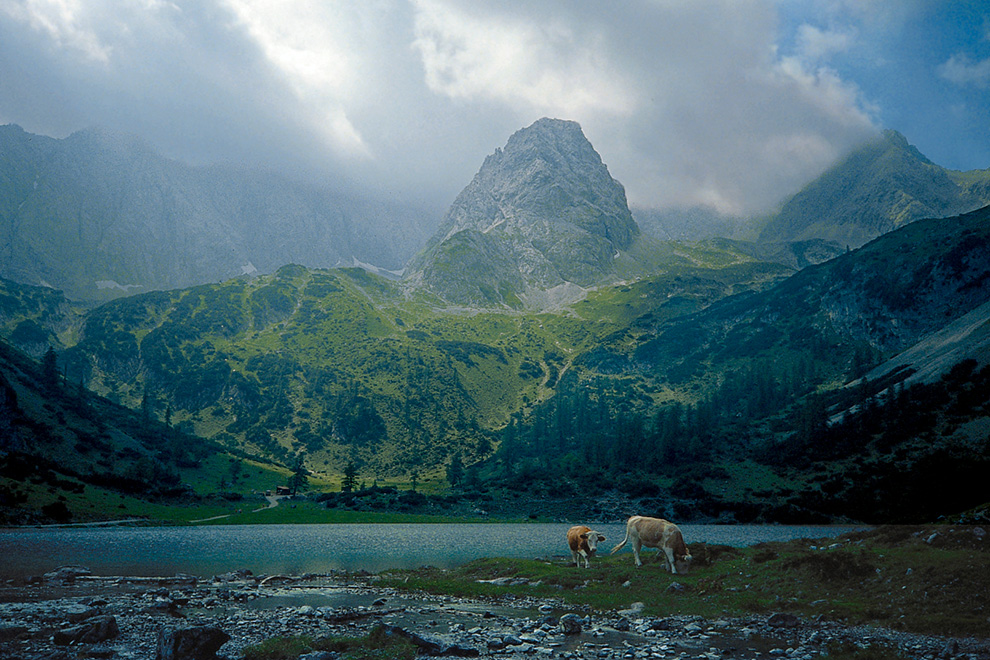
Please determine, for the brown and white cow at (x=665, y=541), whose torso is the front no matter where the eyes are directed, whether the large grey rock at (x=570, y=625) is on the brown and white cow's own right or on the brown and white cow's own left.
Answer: on the brown and white cow's own right

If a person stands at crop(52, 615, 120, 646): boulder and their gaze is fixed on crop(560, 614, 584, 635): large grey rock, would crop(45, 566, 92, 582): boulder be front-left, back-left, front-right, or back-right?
back-left

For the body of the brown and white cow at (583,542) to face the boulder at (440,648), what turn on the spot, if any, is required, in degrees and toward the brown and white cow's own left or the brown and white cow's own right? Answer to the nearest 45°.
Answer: approximately 45° to the brown and white cow's own right

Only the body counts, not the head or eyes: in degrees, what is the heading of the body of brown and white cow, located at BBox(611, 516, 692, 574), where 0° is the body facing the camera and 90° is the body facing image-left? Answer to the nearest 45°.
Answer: approximately 315°

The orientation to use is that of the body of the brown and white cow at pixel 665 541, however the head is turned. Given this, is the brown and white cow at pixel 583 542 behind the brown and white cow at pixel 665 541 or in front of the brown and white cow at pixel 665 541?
behind

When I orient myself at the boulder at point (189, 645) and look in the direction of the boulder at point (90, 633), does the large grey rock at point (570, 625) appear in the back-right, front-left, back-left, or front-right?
back-right

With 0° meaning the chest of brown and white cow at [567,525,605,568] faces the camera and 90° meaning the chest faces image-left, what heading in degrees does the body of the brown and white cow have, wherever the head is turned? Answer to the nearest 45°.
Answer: approximately 315°

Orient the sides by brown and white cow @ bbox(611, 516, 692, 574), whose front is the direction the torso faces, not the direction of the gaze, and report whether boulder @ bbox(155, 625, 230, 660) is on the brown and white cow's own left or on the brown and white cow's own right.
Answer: on the brown and white cow's own right

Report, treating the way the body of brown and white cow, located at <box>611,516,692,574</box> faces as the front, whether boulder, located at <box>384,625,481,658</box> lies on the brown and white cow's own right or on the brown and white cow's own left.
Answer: on the brown and white cow's own right
